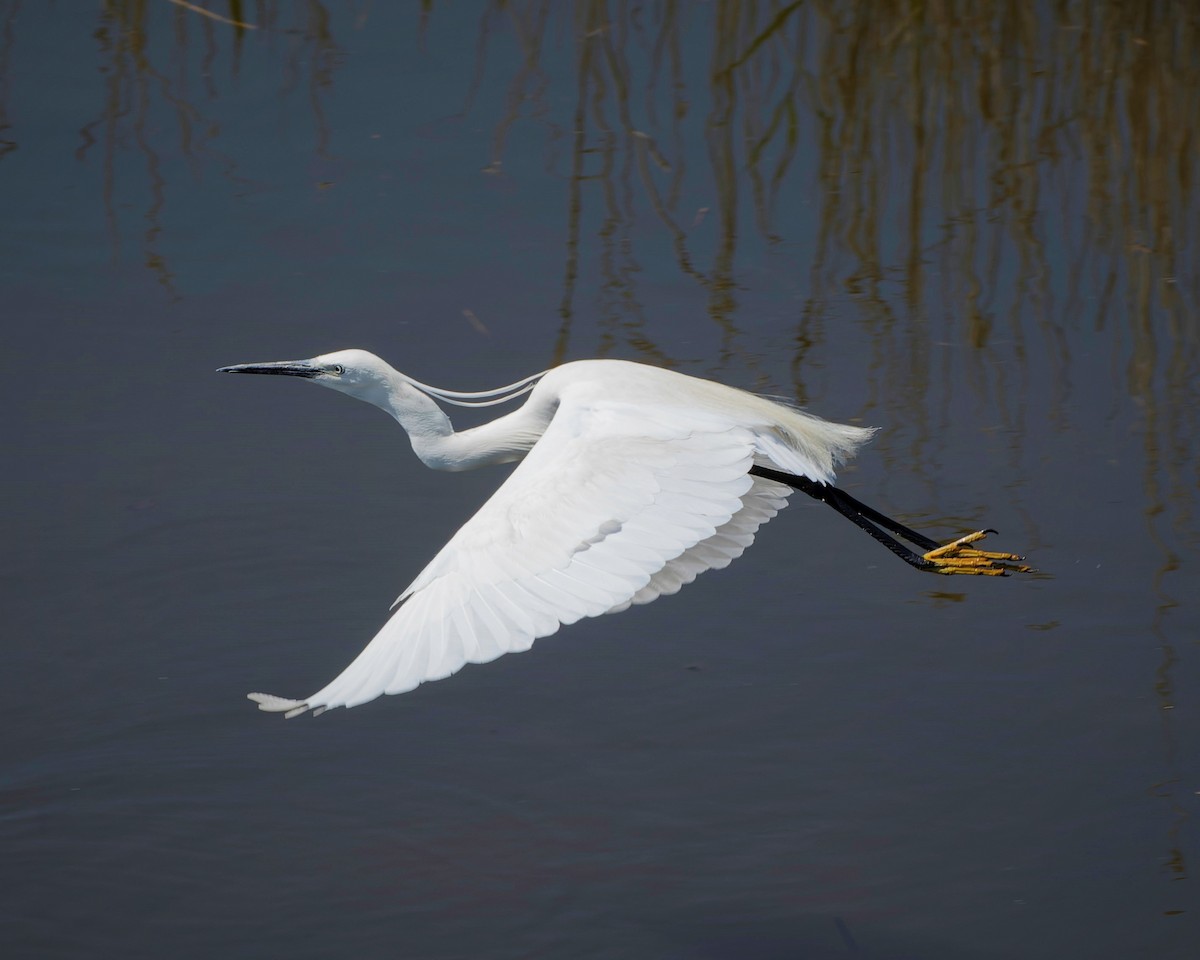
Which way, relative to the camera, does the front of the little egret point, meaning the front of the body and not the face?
to the viewer's left
